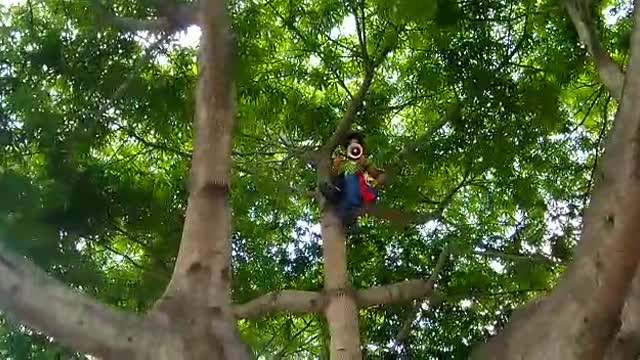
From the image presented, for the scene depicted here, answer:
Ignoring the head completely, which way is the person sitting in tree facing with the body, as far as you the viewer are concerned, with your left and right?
facing the viewer
